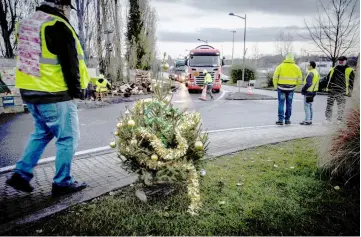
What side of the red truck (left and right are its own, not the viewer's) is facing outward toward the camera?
front

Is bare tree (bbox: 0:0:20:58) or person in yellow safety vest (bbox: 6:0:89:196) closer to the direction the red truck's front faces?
the person in yellow safety vest

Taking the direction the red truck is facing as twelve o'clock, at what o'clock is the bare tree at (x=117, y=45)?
The bare tree is roughly at 3 o'clock from the red truck.

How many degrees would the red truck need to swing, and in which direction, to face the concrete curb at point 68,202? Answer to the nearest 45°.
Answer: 0° — it already faces it

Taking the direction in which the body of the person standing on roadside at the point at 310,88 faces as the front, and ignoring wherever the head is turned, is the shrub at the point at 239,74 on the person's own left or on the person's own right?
on the person's own right

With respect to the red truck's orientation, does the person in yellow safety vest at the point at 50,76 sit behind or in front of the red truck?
in front
